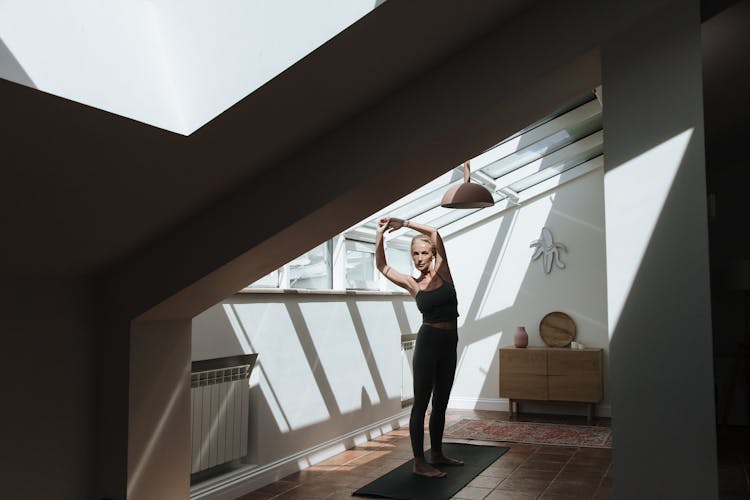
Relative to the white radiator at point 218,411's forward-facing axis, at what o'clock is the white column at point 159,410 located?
The white column is roughly at 2 o'clock from the white radiator.

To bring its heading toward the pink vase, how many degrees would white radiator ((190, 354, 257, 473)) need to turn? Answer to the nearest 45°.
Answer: approximately 90° to its left

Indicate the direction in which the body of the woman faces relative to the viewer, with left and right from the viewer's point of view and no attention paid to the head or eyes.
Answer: facing the viewer and to the right of the viewer

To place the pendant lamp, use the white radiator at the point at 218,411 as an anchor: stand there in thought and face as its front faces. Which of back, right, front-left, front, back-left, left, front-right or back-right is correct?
front-left

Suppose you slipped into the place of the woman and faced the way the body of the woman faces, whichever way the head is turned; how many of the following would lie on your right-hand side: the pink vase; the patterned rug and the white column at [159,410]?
1

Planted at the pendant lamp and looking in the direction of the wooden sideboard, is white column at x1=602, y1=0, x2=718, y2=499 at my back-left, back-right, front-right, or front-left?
back-right

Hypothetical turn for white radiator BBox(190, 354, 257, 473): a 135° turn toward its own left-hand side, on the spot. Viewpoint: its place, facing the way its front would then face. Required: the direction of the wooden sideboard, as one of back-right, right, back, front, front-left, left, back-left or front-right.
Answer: front-right

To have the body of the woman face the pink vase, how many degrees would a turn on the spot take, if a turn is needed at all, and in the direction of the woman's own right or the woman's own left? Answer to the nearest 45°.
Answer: approximately 135° to the woman's own left

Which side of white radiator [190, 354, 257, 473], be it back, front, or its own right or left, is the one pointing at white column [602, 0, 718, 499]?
front

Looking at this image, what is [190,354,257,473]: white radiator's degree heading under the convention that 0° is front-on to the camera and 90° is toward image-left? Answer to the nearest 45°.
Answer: approximately 315°

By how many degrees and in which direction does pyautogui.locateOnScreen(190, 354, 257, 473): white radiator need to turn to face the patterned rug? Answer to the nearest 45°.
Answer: approximately 90° to its left

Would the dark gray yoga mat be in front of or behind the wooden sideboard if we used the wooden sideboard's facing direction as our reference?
in front
